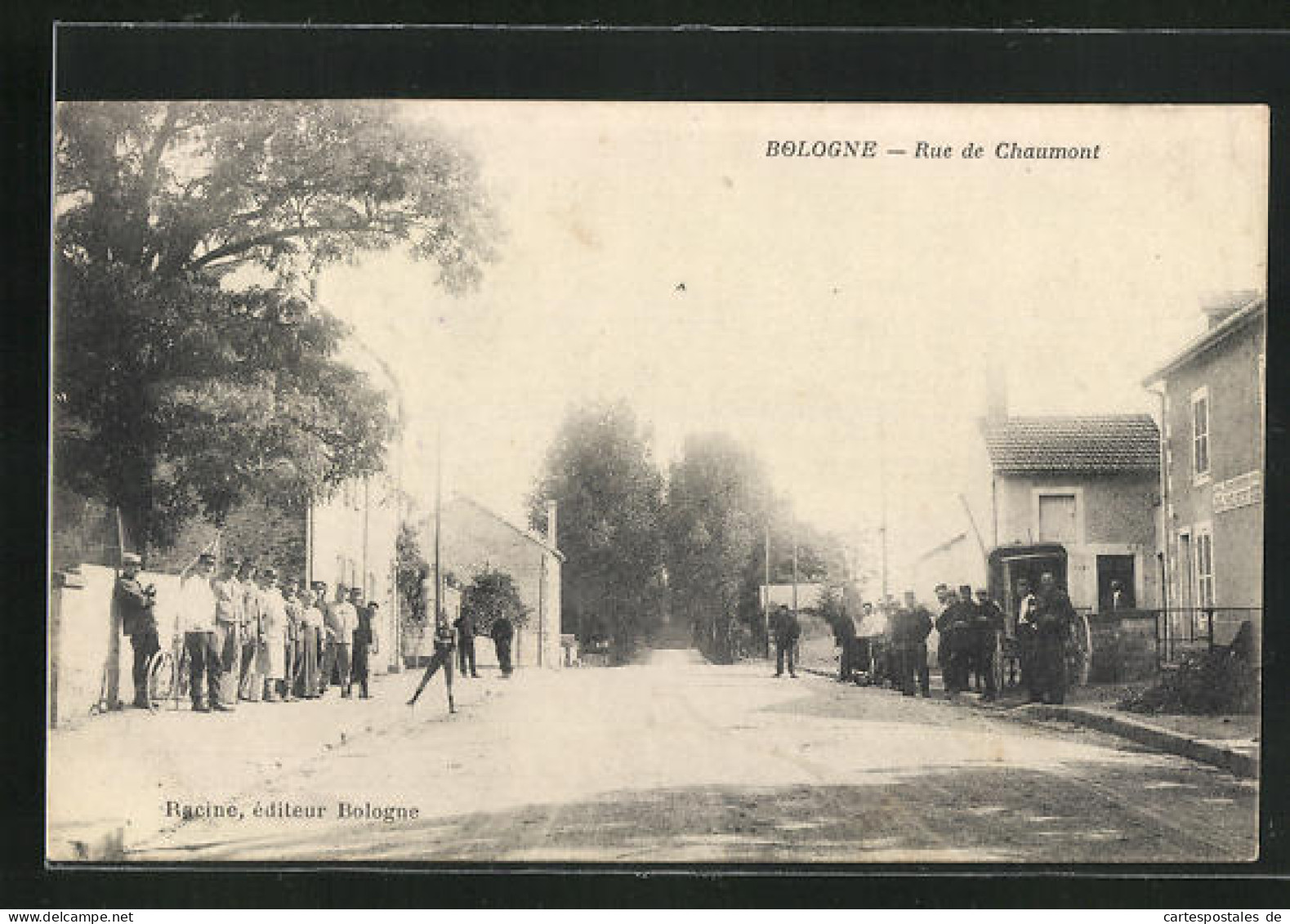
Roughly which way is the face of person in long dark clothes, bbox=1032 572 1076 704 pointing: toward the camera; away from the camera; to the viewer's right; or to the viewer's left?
toward the camera

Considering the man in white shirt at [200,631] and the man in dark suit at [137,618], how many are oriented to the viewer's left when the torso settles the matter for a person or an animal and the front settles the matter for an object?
0

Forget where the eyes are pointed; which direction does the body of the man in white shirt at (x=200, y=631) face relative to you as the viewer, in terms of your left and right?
facing the viewer and to the right of the viewer

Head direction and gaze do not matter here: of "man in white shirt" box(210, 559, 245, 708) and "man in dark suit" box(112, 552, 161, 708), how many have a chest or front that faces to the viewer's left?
0

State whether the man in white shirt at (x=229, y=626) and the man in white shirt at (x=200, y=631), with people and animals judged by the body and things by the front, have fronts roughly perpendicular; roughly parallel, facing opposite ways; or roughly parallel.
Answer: roughly parallel

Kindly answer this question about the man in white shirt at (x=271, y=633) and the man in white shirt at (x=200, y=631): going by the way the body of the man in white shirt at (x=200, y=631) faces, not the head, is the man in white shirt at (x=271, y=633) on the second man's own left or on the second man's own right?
on the second man's own left

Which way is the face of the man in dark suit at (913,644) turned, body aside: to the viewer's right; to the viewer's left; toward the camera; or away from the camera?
toward the camera

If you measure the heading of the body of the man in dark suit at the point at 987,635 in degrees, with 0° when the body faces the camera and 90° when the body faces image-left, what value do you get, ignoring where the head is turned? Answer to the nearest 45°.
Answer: approximately 45°

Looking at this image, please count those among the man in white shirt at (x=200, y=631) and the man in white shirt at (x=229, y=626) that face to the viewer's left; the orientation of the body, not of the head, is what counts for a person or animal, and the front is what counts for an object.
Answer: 0
